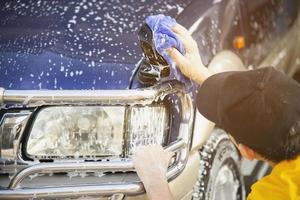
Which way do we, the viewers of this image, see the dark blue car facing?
facing the viewer and to the left of the viewer

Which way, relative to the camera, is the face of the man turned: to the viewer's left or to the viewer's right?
to the viewer's left

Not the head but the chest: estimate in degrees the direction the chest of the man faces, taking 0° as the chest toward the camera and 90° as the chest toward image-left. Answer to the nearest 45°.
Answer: approximately 135°

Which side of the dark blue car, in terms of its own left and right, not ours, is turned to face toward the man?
left

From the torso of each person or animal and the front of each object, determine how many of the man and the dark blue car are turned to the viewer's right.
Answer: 0

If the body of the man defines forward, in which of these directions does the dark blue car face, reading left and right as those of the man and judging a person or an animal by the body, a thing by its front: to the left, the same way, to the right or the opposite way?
to the left
